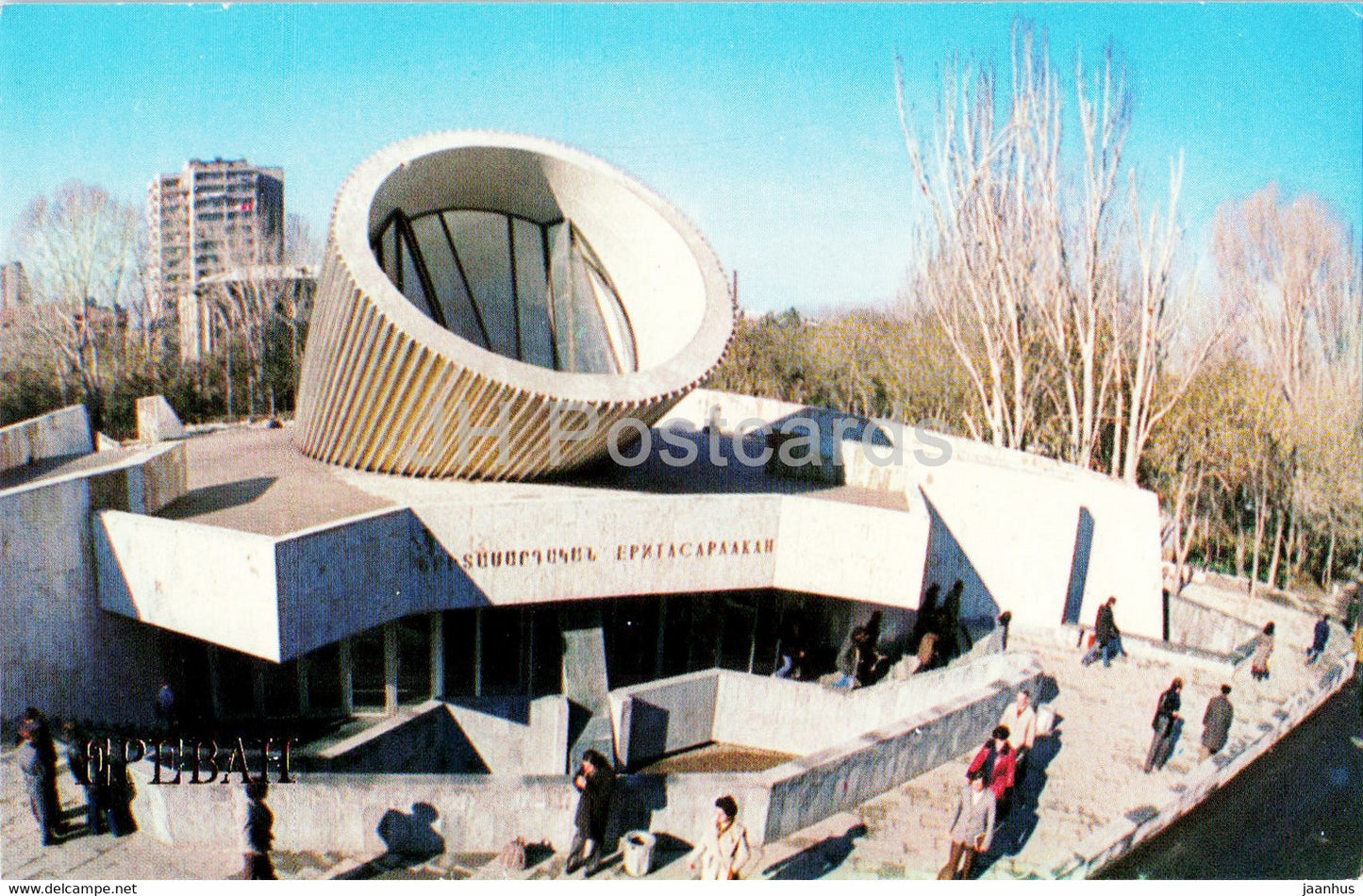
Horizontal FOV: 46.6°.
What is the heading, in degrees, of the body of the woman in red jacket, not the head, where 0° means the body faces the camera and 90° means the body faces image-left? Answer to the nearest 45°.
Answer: approximately 45°
